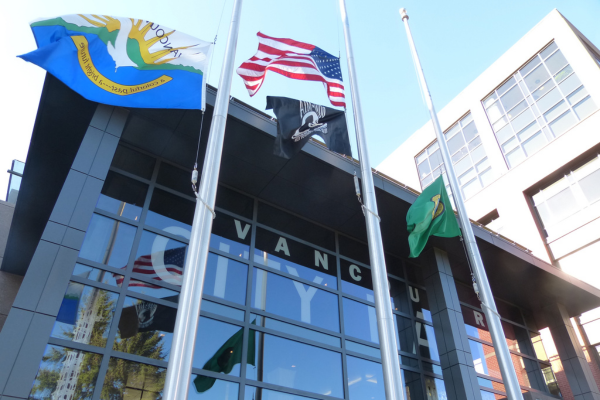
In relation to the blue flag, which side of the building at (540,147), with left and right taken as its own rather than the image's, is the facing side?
front

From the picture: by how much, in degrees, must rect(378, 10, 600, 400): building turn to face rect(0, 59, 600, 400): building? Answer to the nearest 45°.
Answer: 0° — it already faces it

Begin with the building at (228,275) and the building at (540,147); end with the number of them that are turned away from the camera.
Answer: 0

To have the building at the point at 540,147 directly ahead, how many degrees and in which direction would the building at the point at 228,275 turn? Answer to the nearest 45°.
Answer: approximately 90° to its left

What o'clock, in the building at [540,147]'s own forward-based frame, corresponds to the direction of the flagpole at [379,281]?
The flagpole is roughly at 11 o'clock from the building.

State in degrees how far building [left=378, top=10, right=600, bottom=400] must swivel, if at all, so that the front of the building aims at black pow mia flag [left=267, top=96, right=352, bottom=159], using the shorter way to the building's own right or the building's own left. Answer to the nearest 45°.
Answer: approximately 45° to the building's own left

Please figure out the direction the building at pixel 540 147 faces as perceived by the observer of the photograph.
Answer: facing the viewer and to the left of the viewer
